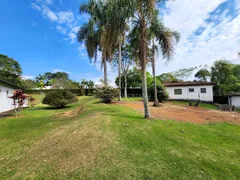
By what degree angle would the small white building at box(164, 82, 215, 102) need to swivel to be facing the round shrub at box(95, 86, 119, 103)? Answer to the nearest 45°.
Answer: approximately 45° to its right

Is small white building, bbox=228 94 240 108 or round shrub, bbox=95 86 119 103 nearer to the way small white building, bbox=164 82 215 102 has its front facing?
the round shrub

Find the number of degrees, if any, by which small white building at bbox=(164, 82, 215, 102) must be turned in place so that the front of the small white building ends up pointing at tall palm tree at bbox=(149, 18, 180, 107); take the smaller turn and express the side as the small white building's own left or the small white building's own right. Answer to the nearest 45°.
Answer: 0° — it already faces it

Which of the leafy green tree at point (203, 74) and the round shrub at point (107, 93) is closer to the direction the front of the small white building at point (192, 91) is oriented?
the round shrub

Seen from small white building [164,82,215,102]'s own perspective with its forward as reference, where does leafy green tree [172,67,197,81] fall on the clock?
The leafy green tree is roughly at 6 o'clock from the small white building.

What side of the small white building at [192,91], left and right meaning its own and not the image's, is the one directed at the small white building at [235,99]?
left

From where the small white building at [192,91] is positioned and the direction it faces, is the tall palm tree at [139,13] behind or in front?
in front

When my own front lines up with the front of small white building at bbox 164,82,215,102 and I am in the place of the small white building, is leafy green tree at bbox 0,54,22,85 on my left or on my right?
on my right

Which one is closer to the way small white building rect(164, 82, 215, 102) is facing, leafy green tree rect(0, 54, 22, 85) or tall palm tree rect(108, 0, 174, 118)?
the tall palm tree

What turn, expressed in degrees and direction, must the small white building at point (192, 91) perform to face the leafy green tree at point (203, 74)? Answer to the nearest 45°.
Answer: approximately 180°

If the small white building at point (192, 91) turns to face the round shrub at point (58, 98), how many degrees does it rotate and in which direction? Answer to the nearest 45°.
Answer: approximately 45° to its right

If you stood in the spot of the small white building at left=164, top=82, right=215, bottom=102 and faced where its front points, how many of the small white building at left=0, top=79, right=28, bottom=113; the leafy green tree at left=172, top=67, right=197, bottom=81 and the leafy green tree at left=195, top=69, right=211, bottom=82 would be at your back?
2

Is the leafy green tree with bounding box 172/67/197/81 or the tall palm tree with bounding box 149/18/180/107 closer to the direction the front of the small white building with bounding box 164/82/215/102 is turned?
the tall palm tree
